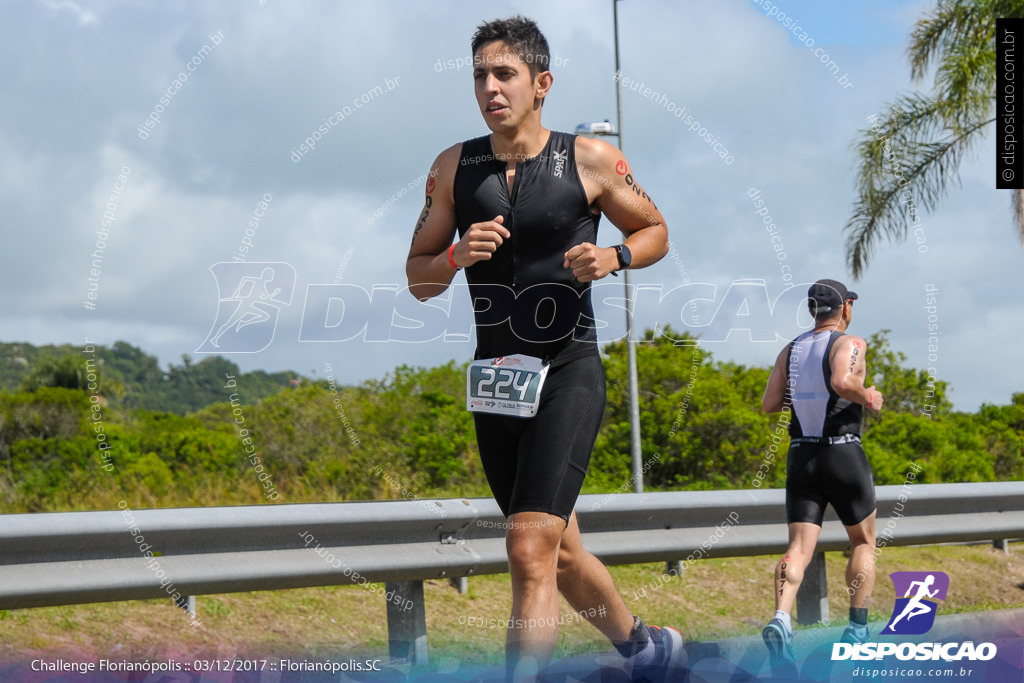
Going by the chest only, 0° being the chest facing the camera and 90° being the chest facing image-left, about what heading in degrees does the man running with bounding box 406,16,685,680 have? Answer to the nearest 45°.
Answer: approximately 45°

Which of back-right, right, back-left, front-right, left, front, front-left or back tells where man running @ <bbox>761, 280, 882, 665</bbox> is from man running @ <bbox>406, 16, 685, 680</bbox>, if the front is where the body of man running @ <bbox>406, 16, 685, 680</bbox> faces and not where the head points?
back

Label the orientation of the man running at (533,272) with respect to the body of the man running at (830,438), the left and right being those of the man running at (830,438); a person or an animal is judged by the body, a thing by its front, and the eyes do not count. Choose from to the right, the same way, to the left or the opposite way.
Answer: the opposite way

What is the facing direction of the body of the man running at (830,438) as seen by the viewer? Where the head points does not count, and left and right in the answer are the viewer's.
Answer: facing away from the viewer and to the right of the viewer

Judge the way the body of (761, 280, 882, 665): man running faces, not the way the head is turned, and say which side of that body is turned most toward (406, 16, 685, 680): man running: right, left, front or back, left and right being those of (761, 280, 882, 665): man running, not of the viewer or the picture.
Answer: back
